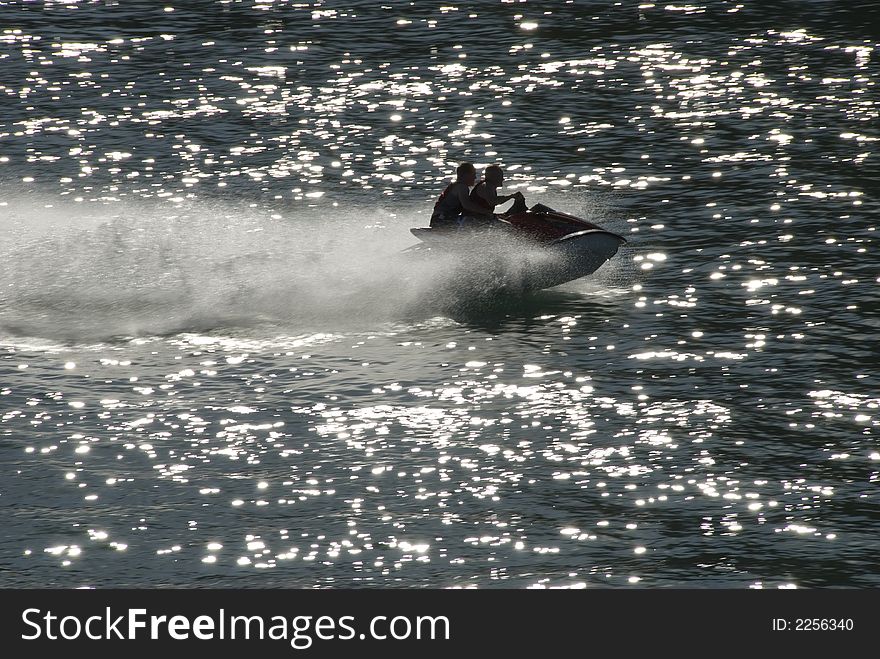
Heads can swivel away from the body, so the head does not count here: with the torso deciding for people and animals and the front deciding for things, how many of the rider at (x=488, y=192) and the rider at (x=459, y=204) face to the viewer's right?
2

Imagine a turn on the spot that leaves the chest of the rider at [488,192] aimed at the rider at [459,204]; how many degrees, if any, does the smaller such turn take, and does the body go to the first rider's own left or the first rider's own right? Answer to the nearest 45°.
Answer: approximately 180°

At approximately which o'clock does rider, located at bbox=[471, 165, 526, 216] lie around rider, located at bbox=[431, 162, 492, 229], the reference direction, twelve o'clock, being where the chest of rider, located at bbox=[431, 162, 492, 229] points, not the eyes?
rider, located at bbox=[471, 165, 526, 216] is roughly at 12 o'clock from rider, located at bbox=[431, 162, 492, 229].

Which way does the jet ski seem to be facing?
to the viewer's right

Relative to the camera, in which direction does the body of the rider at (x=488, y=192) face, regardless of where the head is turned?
to the viewer's right

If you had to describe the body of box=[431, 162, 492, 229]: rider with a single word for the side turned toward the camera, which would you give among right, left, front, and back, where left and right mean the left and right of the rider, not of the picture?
right

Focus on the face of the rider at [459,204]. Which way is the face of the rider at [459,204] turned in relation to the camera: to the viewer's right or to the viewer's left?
to the viewer's right
